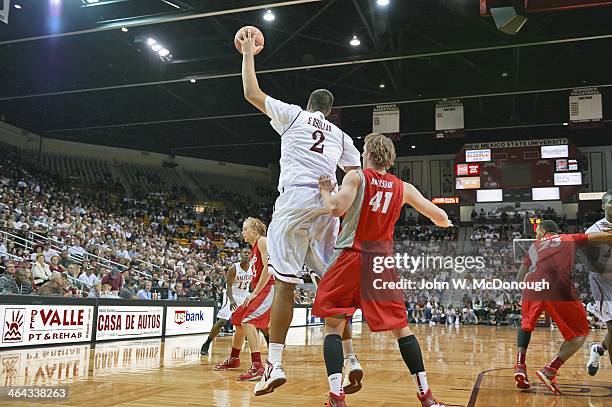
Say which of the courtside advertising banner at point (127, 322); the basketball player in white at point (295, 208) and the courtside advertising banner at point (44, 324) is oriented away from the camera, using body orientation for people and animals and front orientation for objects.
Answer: the basketball player in white

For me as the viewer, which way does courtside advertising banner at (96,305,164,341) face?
facing the viewer and to the right of the viewer

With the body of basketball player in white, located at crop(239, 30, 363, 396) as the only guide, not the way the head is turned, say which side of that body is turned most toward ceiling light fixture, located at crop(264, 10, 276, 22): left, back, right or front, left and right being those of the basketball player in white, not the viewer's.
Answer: front

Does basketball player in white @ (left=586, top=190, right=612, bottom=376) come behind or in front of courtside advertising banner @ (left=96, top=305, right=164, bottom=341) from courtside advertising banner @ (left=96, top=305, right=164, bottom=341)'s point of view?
in front

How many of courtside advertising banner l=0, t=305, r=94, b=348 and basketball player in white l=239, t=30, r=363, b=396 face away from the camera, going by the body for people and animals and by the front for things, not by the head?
1

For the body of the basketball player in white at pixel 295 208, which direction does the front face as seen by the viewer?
away from the camera

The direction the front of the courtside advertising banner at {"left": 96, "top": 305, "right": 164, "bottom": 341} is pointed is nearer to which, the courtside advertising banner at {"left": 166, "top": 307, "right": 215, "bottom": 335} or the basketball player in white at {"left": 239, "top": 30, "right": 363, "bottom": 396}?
the basketball player in white

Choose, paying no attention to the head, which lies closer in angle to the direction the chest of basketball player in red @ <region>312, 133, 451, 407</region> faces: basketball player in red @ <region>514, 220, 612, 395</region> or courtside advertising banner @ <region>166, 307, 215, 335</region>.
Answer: the courtside advertising banner

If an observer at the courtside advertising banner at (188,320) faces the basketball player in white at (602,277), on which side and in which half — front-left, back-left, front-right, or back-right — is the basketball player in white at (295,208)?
front-right

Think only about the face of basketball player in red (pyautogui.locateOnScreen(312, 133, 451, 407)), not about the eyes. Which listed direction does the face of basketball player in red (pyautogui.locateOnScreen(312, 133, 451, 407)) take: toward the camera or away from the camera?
away from the camera

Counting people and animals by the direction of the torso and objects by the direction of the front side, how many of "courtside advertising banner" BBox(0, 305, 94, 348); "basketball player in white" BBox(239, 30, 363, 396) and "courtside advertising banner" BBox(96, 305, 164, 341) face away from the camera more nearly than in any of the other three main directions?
1

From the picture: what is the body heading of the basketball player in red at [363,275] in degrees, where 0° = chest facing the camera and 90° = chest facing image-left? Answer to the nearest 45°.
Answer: approximately 135°

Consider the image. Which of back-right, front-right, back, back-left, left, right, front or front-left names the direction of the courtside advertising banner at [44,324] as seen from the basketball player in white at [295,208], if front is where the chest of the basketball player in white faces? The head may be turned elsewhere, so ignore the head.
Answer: front-left

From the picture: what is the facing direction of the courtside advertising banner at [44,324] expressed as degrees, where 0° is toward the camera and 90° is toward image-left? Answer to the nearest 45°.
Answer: approximately 315°

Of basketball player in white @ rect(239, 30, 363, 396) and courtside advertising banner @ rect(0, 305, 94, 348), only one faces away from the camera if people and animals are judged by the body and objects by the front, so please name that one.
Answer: the basketball player in white

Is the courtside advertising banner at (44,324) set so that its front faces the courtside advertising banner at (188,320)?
no
